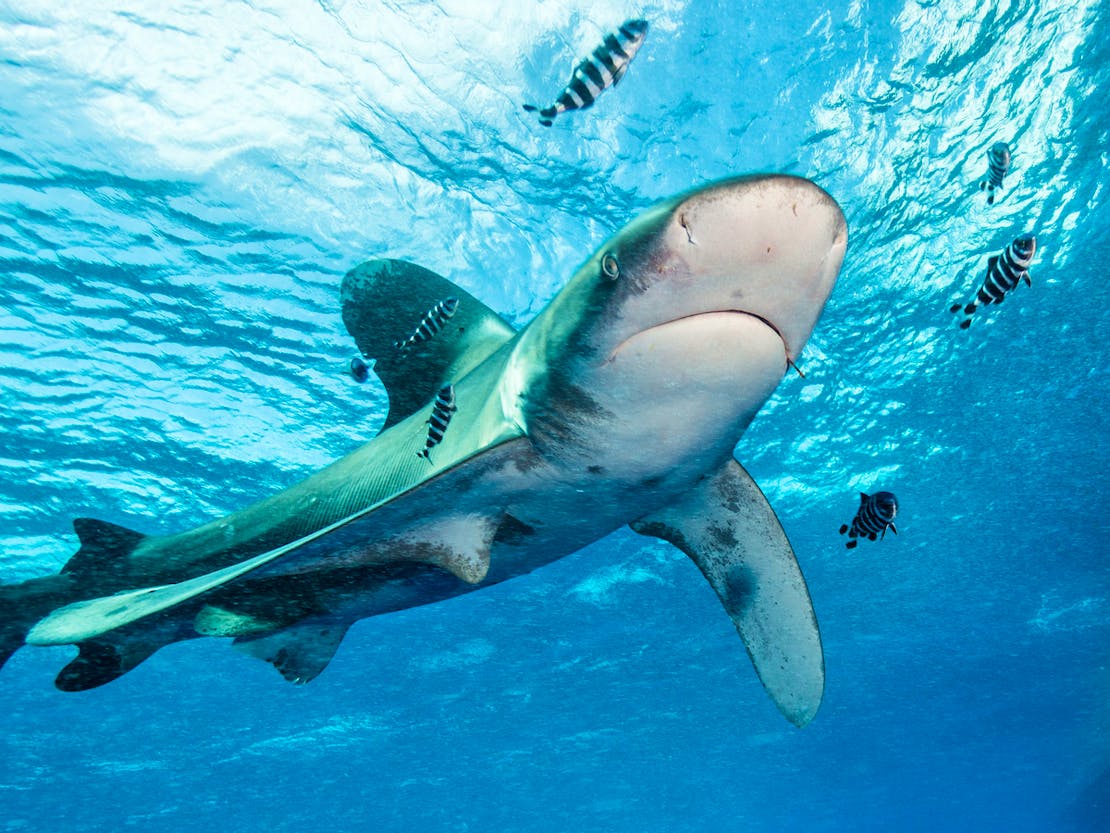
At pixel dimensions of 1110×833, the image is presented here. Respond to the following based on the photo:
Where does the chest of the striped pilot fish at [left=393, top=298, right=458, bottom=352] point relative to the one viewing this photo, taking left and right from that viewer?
facing to the right of the viewer

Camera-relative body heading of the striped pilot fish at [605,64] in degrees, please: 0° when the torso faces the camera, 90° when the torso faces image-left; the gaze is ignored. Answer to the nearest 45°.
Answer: approximately 270°

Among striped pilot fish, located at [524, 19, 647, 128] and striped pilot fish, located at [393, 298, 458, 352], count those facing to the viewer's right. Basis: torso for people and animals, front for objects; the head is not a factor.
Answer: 2

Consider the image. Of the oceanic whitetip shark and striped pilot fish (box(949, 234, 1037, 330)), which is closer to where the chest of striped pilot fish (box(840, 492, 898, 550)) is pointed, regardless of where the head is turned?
the striped pilot fish

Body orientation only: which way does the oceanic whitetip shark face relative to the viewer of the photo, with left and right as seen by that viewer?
facing the viewer and to the right of the viewer

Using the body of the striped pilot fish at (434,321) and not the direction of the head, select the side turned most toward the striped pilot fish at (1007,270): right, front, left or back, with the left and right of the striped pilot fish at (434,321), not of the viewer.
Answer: front

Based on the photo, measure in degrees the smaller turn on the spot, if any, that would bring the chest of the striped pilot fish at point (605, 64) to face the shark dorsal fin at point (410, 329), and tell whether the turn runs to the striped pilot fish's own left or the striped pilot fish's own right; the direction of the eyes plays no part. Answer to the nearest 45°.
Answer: approximately 135° to the striped pilot fish's own left

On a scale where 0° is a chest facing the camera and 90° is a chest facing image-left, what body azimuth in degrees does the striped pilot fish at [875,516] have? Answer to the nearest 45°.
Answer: approximately 315°
